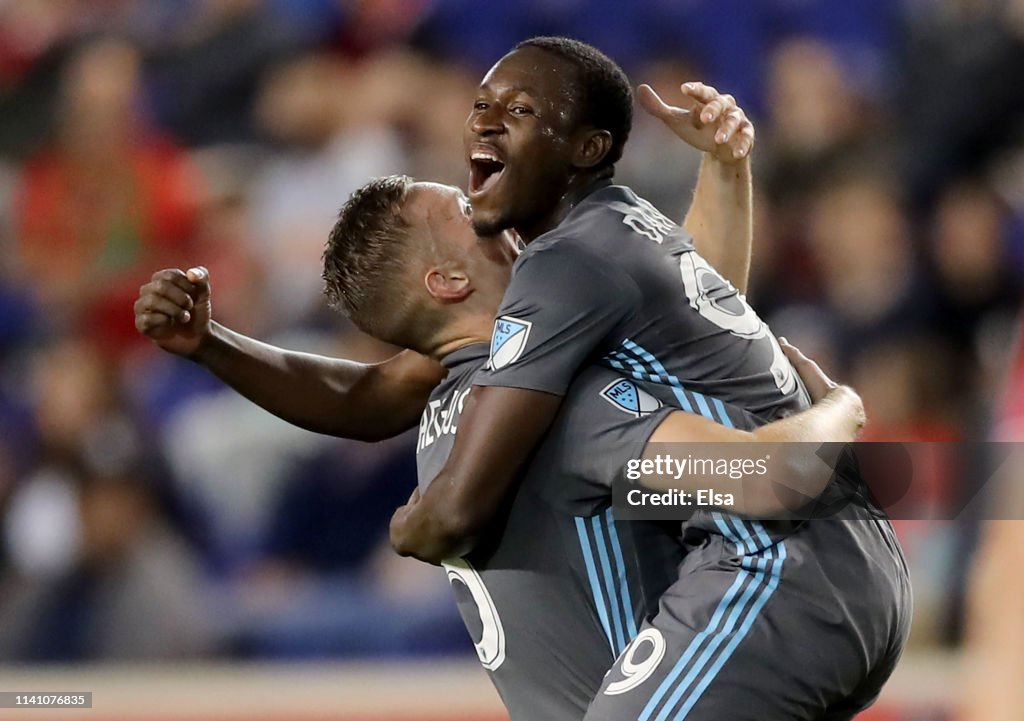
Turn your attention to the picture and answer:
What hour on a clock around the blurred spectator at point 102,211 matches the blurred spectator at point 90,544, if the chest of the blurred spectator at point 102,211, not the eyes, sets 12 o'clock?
the blurred spectator at point 90,544 is roughly at 12 o'clock from the blurred spectator at point 102,211.

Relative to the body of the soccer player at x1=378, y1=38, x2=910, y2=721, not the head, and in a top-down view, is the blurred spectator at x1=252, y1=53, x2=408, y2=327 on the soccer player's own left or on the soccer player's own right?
on the soccer player's own right

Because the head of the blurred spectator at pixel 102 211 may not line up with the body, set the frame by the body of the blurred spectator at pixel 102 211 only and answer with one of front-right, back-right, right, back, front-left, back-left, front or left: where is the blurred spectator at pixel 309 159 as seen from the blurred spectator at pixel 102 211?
left

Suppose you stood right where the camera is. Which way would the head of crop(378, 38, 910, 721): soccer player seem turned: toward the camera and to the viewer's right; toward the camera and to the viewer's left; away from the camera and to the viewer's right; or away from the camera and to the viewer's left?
toward the camera and to the viewer's left

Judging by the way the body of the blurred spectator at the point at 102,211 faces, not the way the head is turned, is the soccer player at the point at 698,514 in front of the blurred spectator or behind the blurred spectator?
in front

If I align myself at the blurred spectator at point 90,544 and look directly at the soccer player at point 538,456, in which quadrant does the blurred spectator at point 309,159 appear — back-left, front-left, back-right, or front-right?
back-left

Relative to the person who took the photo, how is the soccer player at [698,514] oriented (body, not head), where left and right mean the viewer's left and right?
facing to the left of the viewer

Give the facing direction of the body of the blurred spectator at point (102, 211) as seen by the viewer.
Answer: toward the camera

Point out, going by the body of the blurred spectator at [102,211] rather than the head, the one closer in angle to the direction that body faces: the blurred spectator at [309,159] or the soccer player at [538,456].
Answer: the soccer player

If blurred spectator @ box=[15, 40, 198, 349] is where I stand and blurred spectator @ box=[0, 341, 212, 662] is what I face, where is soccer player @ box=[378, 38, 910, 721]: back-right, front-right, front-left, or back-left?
front-left

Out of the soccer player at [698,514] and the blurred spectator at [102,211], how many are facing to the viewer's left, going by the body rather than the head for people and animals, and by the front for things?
1
